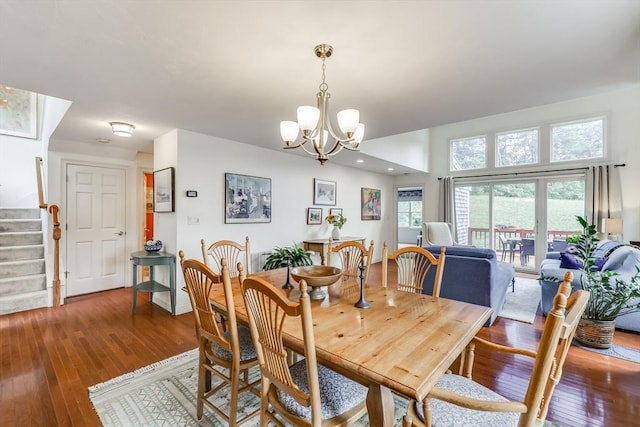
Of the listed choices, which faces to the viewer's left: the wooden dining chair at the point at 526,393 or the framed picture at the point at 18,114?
the wooden dining chair

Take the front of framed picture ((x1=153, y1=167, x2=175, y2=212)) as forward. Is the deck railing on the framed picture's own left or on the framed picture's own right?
on the framed picture's own left

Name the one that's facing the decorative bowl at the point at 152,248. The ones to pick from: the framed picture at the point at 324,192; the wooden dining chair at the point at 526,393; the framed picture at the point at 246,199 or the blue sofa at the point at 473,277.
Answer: the wooden dining chair

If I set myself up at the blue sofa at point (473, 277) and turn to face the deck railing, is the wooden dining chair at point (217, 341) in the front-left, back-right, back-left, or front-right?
back-left

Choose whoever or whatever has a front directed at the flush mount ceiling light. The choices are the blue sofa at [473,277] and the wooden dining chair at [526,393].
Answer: the wooden dining chair

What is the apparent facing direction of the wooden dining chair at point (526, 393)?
to the viewer's left

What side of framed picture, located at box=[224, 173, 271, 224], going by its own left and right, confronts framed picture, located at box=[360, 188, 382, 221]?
left
